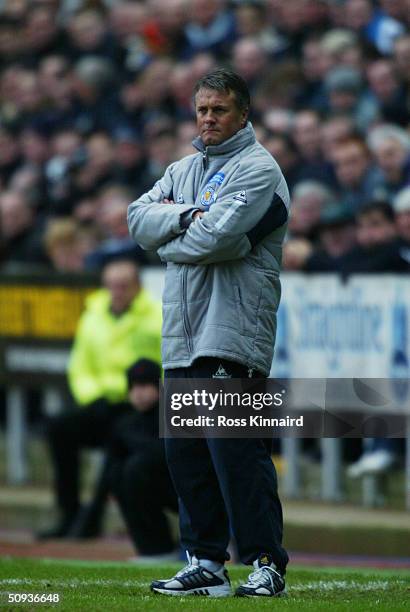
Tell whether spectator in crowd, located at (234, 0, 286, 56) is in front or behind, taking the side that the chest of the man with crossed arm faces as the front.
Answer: behind

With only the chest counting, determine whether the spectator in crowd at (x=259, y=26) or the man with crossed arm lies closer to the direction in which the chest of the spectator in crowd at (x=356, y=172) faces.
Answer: the man with crossed arm

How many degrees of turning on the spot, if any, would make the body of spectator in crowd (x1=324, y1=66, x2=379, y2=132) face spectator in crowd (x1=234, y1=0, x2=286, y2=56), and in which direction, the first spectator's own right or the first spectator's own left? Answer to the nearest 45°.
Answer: approximately 90° to the first spectator's own right

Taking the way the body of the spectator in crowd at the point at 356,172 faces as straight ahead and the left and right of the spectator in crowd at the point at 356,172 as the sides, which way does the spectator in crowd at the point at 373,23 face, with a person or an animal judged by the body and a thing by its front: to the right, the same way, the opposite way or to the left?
the same way

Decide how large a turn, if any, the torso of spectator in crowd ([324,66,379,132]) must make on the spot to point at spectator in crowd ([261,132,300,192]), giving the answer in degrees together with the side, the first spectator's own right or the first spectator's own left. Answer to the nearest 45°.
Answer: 0° — they already face them

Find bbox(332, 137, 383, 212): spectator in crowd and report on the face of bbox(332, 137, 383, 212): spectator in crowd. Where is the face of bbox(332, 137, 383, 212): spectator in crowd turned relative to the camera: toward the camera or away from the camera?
toward the camera

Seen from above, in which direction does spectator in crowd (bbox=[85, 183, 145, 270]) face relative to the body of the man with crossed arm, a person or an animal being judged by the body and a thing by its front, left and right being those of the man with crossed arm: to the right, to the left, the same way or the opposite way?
the same way

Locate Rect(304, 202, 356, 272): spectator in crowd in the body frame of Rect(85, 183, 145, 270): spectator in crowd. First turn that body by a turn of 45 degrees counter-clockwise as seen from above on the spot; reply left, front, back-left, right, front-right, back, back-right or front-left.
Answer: front-left

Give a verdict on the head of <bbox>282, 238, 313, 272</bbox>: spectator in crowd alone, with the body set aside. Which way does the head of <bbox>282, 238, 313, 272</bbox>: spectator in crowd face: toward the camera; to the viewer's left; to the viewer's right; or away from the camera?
toward the camera

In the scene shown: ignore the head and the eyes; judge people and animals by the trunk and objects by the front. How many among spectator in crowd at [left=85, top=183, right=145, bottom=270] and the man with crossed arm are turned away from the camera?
0

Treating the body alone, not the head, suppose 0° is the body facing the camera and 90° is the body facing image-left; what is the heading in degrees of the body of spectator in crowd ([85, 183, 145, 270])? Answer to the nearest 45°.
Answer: approximately 45°

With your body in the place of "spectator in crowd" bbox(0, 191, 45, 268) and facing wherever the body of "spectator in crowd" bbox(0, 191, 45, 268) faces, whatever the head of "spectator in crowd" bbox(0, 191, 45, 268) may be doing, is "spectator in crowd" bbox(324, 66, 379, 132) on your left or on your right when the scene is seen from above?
on your left

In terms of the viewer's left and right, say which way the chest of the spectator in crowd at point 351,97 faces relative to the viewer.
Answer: facing the viewer and to the left of the viewer

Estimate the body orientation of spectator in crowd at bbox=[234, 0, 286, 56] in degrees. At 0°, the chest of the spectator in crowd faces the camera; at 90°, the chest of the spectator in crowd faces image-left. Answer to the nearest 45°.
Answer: approximately 45°

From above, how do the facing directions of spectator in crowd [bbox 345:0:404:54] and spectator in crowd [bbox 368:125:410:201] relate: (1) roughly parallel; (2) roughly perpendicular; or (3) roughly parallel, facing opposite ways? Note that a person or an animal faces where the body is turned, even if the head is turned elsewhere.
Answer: roughly parallel

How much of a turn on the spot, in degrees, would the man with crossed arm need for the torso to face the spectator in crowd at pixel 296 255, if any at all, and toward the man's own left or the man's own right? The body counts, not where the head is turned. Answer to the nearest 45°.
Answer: approximately 135° to the man's own right

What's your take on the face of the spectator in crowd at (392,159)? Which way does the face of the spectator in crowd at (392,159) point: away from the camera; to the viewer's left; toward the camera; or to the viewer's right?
toward the camera

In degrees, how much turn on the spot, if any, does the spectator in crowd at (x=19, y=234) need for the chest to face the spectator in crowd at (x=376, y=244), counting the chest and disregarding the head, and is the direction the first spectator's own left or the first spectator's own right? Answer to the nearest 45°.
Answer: approximately 90° to the first spectator's own left
